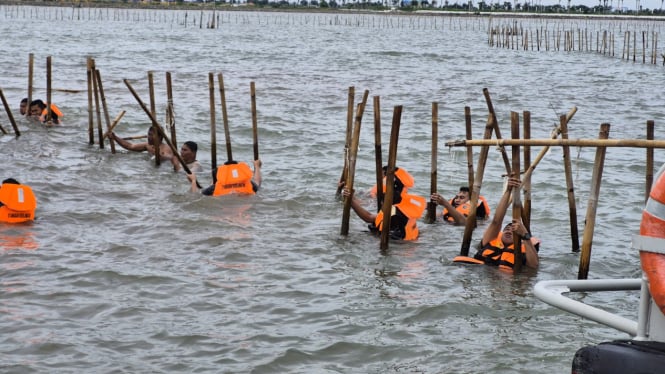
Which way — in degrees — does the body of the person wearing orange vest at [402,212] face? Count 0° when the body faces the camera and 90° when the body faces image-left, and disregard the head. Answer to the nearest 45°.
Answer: approximately 90°

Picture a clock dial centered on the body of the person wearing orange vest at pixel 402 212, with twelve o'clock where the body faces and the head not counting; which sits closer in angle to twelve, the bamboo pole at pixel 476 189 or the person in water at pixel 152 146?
the person in water

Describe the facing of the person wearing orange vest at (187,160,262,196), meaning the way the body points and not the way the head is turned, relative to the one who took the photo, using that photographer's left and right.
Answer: facing away from the viewer

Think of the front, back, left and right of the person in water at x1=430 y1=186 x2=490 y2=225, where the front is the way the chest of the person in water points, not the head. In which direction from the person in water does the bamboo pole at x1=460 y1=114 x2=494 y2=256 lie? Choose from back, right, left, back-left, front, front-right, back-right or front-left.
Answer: front-left

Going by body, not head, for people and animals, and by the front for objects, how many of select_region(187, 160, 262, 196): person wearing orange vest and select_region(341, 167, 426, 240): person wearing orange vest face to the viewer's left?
1
